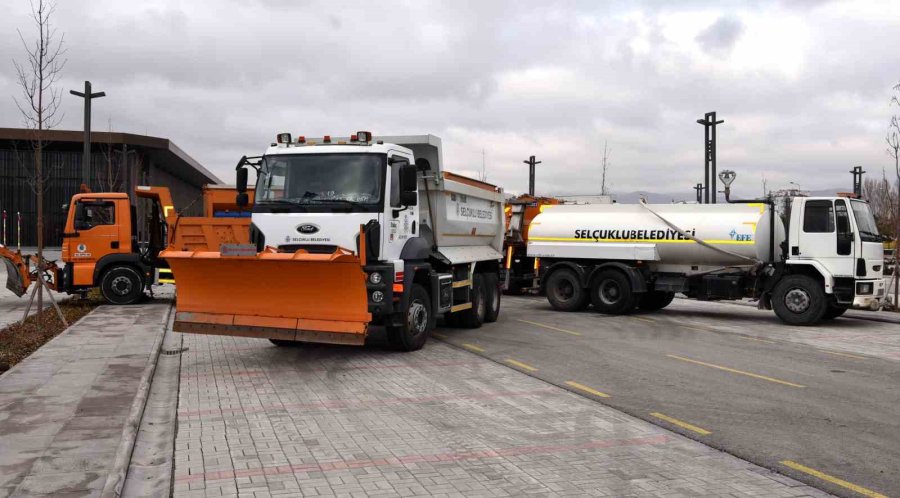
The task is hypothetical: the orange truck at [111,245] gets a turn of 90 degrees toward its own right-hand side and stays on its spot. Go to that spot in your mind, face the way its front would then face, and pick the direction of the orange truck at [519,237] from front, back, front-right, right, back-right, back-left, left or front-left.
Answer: right

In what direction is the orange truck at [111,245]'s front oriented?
to the viewer's left

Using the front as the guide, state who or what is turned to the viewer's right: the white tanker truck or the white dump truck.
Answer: the white tanker truck

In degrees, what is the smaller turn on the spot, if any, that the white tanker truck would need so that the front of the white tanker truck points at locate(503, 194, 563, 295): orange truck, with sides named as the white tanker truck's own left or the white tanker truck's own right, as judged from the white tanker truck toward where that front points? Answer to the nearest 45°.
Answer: approximately 135° to the white tanker truck's own left

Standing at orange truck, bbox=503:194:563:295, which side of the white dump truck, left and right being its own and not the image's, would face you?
back

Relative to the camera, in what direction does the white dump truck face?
facing the viewer and to the left of the viewer

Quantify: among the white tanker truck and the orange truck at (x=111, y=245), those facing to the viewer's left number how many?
1

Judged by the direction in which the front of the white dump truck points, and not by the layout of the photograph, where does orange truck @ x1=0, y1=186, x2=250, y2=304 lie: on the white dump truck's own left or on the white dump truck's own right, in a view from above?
on the white dump truck's own right

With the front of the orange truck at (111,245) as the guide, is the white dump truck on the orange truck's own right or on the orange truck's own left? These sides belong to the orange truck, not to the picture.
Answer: on the orange truck's own left

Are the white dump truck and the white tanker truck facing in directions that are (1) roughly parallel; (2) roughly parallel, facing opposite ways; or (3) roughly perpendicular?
roughly perpendicular

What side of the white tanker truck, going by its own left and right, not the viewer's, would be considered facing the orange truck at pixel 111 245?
back

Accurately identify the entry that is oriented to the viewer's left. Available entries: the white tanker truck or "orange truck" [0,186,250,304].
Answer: the orange truck

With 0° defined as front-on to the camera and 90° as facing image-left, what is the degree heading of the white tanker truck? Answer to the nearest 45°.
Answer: approximately 270°

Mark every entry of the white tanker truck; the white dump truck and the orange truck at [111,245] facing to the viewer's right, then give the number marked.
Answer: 1

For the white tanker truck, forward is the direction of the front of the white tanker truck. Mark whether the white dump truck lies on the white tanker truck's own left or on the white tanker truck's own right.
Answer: on the white tanker truck's own right
